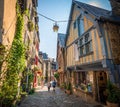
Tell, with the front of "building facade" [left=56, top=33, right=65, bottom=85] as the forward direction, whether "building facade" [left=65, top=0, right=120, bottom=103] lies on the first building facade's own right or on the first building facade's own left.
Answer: on the first building facade's own left

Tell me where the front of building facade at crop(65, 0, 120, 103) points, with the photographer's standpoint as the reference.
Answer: facing the viewer and to the left of the viewer

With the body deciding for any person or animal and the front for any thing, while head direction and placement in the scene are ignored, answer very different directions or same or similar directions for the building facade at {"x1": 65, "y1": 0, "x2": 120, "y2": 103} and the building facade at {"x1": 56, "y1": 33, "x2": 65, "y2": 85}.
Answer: same or similar directions

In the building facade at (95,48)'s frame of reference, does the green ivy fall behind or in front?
in front

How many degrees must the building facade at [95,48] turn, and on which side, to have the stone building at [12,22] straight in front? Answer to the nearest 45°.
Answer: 0° — it already faces it

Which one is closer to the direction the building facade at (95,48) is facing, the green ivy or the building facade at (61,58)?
the green ivy

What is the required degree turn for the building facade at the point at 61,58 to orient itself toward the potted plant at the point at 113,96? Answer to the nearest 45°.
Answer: approximately 45° to its left

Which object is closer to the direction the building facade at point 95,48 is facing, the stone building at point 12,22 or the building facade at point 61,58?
the stone building

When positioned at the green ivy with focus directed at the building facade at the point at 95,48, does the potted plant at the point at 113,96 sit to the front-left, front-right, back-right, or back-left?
front-right

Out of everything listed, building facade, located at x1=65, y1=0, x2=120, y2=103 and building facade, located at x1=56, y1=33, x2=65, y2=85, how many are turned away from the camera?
0

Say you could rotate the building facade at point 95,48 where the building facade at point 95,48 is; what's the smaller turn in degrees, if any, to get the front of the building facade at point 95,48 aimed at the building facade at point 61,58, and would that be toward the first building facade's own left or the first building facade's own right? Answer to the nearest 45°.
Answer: approximately 90° to the first building facade's own right
